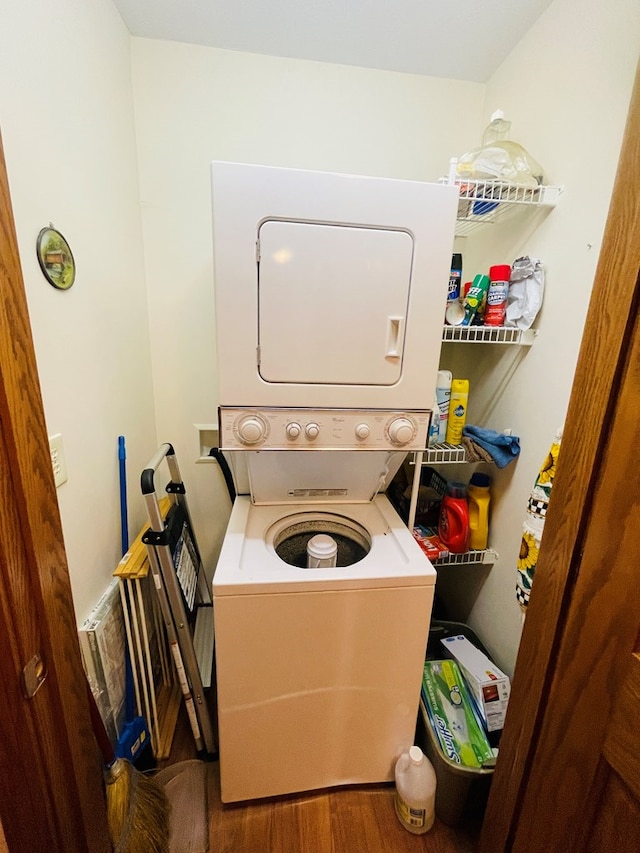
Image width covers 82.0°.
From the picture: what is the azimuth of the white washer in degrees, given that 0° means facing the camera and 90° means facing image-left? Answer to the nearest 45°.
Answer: approximately 0°

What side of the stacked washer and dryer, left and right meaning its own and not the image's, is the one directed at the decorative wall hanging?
right

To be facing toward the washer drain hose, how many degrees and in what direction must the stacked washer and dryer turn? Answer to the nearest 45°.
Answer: approximately 135° to its right

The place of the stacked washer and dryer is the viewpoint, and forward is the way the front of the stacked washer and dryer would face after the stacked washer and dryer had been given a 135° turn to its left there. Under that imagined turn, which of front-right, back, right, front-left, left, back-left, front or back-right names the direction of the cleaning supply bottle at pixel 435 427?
front

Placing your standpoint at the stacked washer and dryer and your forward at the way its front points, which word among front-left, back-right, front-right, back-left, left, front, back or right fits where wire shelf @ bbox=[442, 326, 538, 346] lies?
back-left

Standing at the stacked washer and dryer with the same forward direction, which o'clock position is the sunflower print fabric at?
The sunflower print fabric is roughly at 9 o'clock from the stacked washer and dryer.

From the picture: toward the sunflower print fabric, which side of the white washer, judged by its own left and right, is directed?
left
